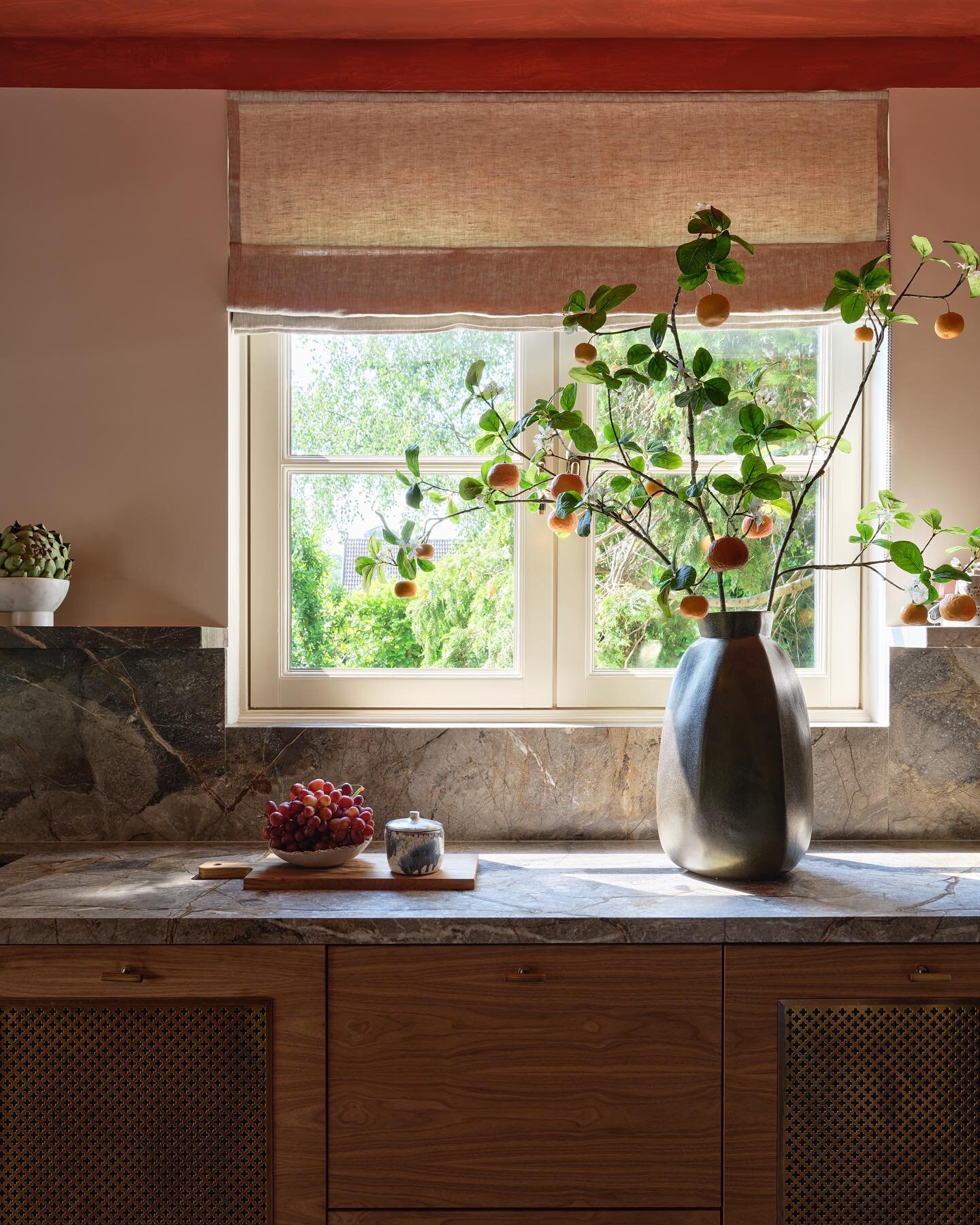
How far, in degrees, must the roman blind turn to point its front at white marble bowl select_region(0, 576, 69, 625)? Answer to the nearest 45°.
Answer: approximately 90° to its right

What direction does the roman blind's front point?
toward the camera
